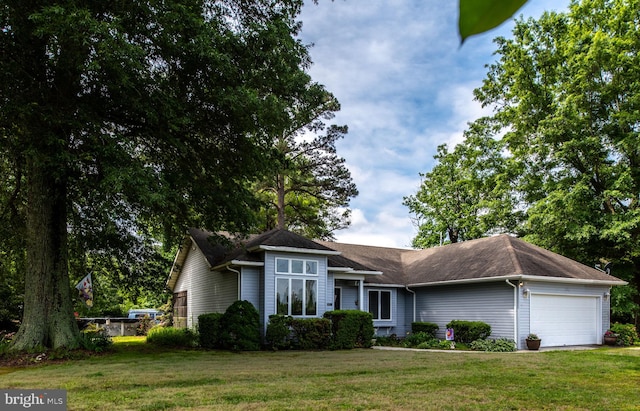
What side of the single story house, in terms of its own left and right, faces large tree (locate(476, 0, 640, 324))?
left

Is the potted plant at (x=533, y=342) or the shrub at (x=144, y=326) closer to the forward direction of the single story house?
the potted plant

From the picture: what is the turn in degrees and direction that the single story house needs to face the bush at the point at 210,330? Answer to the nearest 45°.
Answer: approximately 90° to its right

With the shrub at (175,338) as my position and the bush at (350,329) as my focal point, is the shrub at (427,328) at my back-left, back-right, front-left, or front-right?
front-left

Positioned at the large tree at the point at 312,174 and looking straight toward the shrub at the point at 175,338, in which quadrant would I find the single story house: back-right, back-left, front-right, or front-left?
front-left

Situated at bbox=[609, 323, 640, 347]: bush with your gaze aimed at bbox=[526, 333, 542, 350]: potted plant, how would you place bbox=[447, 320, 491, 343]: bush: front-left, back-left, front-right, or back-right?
front-right

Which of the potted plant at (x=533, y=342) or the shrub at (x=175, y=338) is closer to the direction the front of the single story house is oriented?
the potted plant

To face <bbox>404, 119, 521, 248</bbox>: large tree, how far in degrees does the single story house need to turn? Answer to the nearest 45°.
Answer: approximately 135° to its left
